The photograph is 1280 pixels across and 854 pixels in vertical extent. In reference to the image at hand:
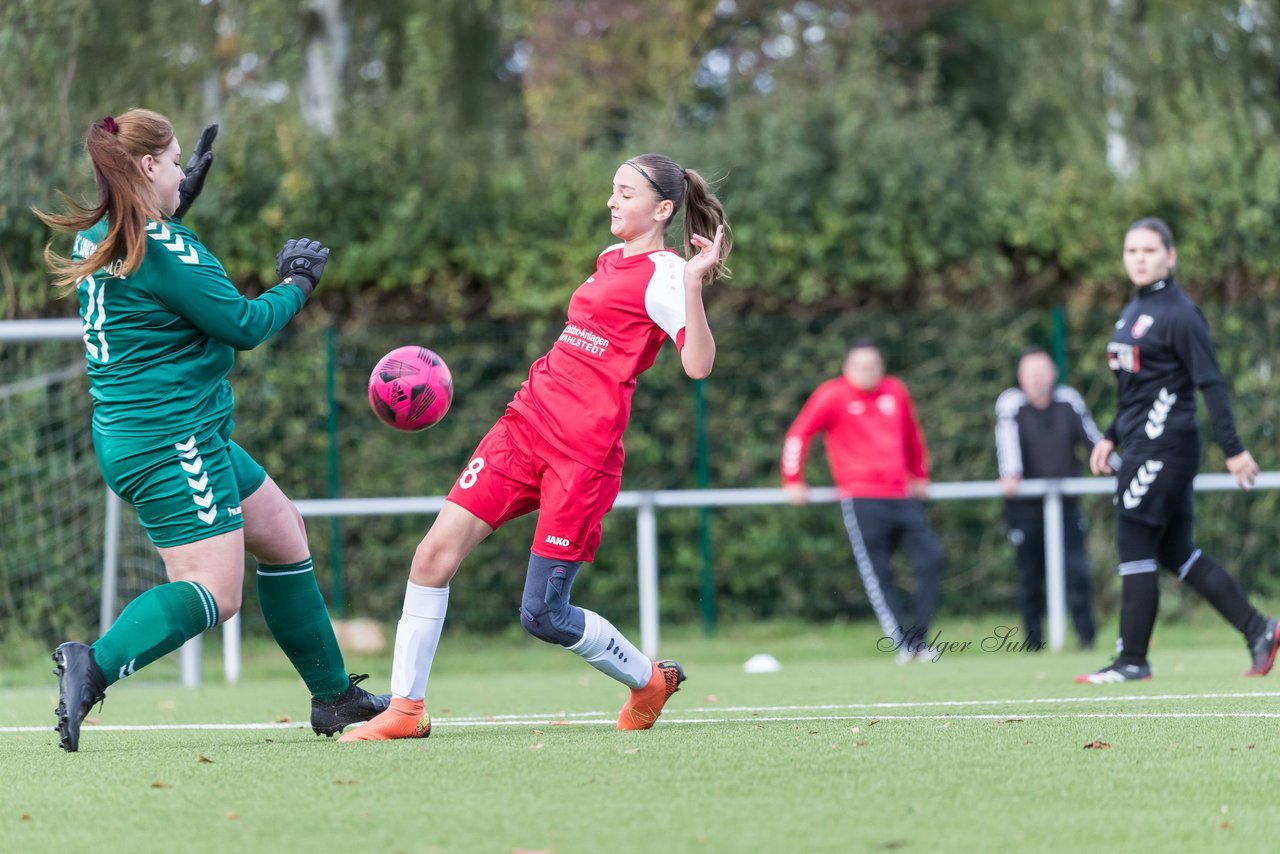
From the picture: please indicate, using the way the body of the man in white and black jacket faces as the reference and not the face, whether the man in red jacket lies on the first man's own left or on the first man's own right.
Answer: on the first man's own right

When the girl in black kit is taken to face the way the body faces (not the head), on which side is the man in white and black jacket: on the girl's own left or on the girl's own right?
on the girl's own right

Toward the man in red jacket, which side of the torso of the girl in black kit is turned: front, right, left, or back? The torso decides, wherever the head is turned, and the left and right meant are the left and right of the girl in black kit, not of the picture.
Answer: right

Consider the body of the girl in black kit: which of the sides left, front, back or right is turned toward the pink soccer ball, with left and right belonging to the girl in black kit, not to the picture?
front

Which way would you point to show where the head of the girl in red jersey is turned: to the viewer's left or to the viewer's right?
to the viewer's left

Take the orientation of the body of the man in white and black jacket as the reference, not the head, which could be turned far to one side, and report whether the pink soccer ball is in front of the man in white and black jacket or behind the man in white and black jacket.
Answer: in front

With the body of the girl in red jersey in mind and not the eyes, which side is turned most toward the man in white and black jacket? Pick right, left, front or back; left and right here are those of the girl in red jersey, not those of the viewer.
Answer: back

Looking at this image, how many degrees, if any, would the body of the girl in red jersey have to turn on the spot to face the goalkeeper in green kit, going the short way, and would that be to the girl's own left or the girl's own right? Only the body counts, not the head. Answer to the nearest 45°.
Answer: approximately 45° to the girl's own right

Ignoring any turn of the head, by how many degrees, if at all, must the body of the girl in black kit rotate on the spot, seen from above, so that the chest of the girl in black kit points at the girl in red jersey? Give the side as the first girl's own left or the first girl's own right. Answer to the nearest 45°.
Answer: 0° — they already face them

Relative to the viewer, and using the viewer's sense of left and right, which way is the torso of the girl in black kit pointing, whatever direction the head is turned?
facing the viewer and to the left of the viewer
